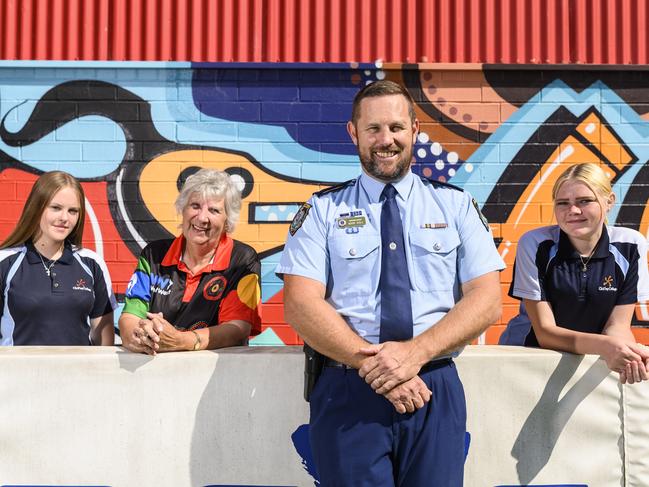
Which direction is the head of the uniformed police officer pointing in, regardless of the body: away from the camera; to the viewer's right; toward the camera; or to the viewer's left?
toward the camera

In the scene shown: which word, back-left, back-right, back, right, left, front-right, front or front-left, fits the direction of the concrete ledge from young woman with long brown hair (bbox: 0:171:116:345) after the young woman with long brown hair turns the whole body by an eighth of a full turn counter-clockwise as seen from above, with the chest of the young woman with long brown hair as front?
front

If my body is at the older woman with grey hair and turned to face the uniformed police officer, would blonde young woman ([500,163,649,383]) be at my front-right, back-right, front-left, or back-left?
front-left

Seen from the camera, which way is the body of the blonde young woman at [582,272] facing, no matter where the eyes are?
toward the camera

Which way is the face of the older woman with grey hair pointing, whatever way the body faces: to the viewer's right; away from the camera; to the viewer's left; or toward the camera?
toward the camera

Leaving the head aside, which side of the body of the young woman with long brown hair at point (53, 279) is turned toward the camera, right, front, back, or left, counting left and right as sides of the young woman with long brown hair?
front

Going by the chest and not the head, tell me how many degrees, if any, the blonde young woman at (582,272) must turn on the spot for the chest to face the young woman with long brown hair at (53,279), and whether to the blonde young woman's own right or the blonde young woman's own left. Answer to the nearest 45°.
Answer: approximately 90° to the blonde young woman's own right

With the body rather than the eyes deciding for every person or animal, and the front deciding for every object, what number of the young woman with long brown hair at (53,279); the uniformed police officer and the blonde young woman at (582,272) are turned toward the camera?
3

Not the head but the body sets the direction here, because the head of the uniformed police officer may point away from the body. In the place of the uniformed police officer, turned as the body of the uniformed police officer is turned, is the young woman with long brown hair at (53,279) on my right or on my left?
on my right

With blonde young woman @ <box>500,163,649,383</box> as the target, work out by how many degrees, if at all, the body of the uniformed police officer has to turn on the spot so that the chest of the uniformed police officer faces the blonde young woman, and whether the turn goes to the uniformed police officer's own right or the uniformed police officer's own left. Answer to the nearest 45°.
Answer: approximately 135° to the uniformed police officer's own left

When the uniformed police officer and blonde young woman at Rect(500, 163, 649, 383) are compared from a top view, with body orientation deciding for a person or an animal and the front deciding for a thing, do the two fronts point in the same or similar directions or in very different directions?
same or similar directions

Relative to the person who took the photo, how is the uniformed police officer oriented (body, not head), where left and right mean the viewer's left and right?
facing the viewer
